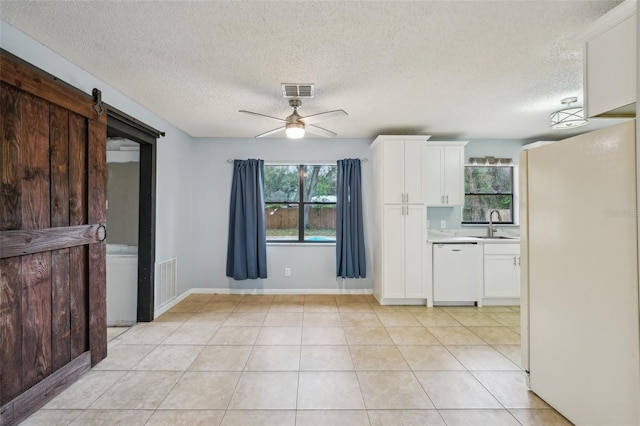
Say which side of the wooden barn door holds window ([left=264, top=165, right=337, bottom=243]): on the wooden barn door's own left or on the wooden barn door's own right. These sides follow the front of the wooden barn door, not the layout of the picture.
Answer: on the wooden barn door's own left

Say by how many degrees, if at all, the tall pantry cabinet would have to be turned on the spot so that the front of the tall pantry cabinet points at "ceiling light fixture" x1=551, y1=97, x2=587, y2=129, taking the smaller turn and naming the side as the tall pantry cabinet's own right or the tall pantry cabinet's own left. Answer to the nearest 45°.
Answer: approximately 90° to the tall pantry cabinet's own left

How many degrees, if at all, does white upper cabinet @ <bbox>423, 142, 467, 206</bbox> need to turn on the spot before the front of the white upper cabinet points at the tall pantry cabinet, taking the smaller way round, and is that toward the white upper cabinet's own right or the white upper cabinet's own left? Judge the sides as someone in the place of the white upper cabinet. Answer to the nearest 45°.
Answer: approximately 45° to the white upper cabinet's own right

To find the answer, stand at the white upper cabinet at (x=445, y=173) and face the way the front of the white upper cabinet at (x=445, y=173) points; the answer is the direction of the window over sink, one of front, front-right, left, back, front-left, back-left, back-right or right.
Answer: back-left

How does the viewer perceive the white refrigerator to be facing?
facing away from the viewer and to the left of the viewer

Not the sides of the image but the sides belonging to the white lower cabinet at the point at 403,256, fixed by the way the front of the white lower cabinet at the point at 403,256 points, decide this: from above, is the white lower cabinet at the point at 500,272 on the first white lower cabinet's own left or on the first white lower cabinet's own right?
on the first white lower cabinet's own left

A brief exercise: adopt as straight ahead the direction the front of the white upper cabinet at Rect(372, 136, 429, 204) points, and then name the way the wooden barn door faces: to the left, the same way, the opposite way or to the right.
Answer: to the left

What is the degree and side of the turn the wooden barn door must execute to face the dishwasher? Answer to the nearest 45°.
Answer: approximately 45° to its left
